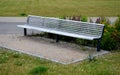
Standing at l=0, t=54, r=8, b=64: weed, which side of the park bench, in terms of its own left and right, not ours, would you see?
front

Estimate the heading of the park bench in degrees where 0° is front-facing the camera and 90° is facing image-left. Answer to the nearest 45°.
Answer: approximately 45°

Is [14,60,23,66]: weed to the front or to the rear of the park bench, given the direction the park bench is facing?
to the front

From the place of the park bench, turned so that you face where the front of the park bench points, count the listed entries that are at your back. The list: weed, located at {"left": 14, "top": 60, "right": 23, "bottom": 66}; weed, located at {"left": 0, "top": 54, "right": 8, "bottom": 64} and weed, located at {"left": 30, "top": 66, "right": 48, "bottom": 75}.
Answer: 0

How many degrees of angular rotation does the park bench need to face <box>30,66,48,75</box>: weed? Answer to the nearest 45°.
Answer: approximately 45° to its left
